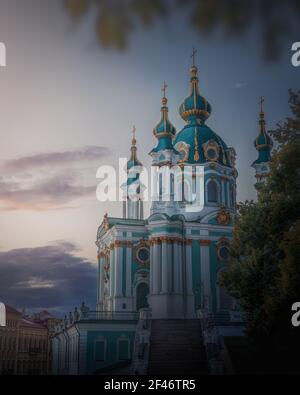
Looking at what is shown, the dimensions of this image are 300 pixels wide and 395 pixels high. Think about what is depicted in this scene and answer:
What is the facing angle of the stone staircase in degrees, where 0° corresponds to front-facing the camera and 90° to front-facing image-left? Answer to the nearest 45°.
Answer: approximately 0°

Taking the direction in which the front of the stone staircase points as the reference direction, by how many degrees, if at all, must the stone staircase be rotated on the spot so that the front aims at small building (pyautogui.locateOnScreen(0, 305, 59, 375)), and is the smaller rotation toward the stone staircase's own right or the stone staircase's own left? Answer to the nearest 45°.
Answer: approximately 90° to the stone staircase's own right

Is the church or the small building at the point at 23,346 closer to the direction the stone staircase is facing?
the small building

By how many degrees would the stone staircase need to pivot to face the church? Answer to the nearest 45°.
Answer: approximately 180°
